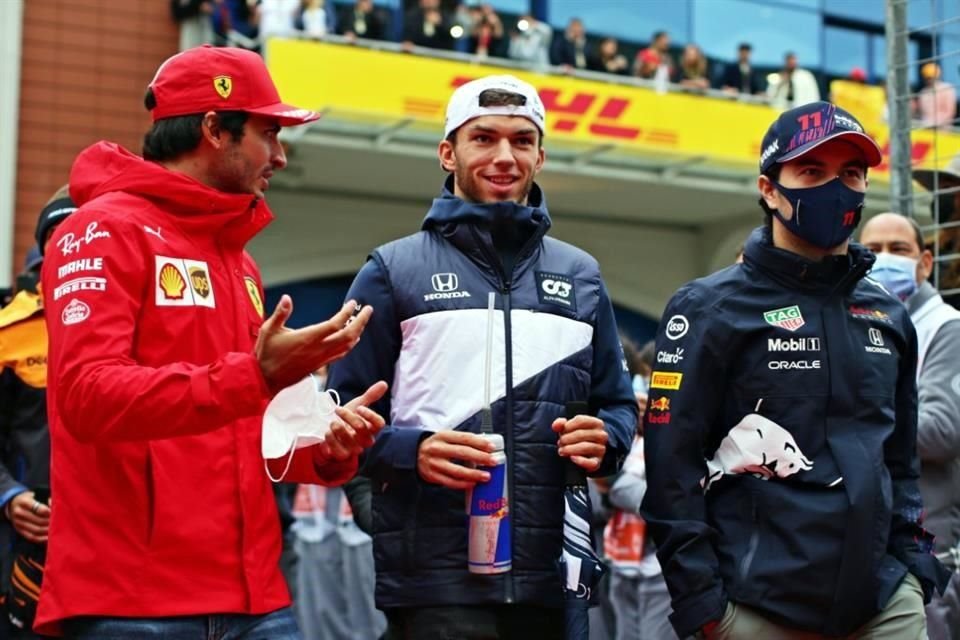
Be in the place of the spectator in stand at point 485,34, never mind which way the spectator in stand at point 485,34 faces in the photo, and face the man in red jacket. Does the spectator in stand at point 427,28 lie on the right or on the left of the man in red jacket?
right

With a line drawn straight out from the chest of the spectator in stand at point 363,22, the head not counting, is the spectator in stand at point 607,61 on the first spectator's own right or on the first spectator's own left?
on the first spectator's own left

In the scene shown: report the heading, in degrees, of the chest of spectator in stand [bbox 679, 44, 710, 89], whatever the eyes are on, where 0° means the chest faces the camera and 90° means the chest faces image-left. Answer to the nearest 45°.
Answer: approximately 0°

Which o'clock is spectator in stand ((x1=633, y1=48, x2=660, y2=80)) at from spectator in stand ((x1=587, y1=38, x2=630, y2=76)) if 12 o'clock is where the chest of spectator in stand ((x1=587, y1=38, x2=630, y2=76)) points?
spectator in stand ((x1=633, y1=48, x2=660, y2=80)) is roughly at 8 o'clock from spectator in stand ((x1=587, y1=38, x2=630, y2=76)).

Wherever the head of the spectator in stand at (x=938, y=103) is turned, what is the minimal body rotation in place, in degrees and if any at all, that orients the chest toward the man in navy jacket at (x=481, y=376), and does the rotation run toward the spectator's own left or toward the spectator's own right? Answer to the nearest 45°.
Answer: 0° — they already face them

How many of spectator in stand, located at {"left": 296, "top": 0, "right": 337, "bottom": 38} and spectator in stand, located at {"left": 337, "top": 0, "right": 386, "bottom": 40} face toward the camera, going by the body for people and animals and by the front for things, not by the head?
2

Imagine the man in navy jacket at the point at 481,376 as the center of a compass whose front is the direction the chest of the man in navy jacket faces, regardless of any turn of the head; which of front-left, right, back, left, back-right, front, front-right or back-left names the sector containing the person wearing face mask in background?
back-left

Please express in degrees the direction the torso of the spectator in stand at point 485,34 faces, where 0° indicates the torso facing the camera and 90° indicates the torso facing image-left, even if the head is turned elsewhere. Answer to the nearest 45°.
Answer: approximately 0°

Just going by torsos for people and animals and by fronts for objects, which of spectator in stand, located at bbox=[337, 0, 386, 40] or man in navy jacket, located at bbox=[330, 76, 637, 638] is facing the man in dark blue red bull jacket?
the spectator in stand

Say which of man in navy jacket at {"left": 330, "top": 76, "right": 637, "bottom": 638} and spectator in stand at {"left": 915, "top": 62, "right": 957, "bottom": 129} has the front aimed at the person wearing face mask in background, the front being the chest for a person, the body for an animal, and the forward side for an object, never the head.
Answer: the spectator in stand
